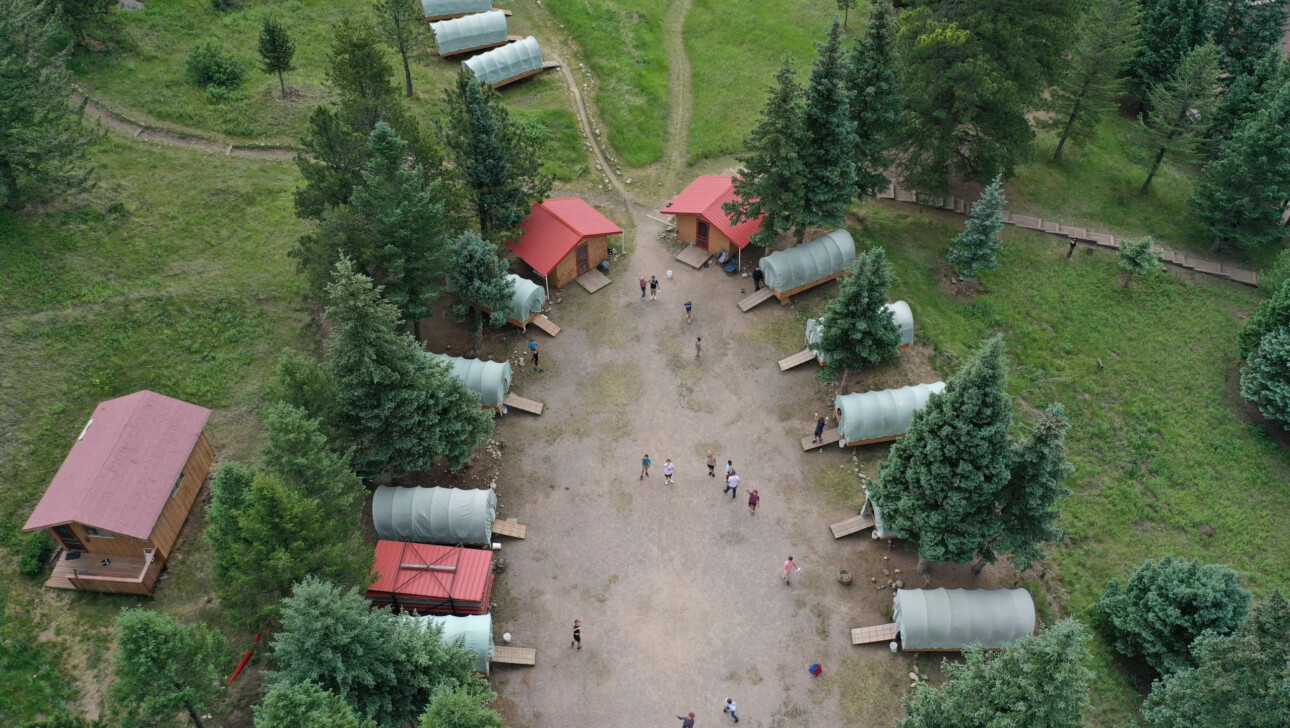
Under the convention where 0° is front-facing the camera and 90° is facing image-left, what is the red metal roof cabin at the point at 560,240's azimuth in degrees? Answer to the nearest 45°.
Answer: approximately 315°

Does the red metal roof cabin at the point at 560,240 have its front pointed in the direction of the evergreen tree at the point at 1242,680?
yes

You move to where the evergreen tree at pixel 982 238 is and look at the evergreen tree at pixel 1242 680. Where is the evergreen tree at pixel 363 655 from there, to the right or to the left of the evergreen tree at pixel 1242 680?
right

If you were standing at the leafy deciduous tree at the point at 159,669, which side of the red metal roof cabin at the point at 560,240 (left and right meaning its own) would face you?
right

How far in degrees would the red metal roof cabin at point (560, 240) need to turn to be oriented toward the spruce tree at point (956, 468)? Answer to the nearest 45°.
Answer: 0° — it already faces it

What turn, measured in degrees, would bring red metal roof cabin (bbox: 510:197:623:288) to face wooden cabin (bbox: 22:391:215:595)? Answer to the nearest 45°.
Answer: approximately 90° to its right

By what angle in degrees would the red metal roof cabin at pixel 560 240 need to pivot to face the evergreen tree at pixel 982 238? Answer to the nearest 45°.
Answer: approximately 45° to its left

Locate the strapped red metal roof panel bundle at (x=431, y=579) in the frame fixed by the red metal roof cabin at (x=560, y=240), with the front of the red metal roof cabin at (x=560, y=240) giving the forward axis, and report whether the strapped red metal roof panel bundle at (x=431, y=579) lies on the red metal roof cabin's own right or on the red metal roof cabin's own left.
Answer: on the red metal roof cabin's own right

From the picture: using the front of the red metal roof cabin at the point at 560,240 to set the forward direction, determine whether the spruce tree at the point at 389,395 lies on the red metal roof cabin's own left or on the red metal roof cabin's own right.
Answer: on the red metal roof cabin's own right

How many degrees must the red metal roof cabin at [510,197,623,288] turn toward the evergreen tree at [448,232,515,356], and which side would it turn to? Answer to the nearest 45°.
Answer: approximately 90° to its right
